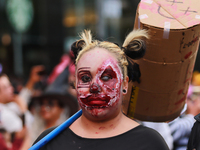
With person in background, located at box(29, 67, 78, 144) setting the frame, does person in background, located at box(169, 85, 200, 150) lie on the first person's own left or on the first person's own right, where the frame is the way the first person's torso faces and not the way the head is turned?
on the first person's own left

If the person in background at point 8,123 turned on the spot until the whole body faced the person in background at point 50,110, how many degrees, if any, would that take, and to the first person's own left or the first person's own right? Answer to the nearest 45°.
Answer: approximately 45° to the first person's own left

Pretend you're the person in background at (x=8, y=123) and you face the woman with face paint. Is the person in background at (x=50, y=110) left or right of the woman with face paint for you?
left

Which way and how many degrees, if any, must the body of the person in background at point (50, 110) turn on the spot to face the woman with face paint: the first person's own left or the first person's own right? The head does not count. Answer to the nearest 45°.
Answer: approximately 45° to the first person's own left

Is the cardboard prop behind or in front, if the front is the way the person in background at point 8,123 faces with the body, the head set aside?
in front

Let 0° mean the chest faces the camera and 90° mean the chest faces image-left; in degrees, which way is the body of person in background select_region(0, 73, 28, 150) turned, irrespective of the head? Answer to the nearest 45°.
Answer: approximately 315°

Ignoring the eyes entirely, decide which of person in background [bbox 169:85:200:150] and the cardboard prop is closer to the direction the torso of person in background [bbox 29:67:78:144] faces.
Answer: the cardboard prop

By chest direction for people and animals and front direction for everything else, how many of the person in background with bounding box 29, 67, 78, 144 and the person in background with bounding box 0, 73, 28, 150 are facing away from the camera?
0
